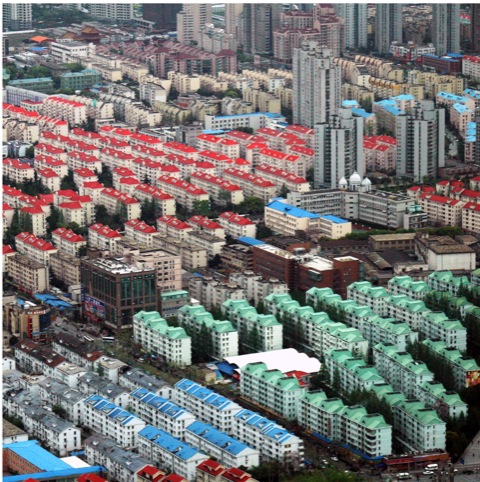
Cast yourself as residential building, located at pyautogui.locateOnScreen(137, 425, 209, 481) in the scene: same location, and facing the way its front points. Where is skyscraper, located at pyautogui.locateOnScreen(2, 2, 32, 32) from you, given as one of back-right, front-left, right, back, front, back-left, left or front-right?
back-right

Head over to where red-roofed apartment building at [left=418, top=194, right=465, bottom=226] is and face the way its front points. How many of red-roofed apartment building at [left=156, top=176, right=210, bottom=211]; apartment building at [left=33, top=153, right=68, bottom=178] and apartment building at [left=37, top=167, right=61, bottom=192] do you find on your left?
0

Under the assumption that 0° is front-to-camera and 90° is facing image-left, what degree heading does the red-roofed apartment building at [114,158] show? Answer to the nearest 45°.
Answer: approximately 45°

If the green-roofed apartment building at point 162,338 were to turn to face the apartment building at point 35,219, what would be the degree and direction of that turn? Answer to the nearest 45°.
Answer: approximately 135° to its right

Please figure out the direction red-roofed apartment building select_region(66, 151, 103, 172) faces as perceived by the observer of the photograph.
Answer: facing the viewer and to the left of the viewer

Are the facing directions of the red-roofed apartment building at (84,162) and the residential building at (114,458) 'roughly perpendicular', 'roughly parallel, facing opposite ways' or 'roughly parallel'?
roughly parallel

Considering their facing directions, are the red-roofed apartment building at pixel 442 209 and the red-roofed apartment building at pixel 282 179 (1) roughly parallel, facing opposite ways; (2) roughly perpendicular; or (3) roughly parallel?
roughly parallel

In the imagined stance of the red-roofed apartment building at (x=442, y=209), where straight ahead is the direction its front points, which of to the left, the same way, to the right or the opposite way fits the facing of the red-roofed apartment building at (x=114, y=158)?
the same way

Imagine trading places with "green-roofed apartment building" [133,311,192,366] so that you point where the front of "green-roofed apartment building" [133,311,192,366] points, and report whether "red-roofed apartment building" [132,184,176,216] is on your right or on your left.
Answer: on your right

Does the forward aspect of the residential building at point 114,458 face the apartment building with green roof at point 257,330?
no

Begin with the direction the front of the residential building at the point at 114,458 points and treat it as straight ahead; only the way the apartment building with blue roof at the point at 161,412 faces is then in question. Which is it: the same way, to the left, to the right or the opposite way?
the same way

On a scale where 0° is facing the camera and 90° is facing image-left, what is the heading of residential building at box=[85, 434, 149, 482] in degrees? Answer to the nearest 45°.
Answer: approximately 45°

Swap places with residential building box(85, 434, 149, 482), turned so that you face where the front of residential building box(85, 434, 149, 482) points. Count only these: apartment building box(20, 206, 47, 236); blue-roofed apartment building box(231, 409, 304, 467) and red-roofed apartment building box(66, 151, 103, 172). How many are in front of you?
0

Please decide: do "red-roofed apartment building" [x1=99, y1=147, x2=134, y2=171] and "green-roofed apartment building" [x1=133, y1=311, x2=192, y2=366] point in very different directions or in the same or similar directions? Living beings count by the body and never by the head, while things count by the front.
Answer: same or similar directions

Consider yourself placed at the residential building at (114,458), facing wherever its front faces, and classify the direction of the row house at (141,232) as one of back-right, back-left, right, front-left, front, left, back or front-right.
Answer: back-right

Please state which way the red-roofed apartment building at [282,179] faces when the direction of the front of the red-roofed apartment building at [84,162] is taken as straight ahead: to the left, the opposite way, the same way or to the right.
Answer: the same way

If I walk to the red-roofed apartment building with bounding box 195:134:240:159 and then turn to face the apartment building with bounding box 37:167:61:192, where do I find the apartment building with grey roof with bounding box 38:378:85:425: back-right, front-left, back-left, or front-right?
front-left

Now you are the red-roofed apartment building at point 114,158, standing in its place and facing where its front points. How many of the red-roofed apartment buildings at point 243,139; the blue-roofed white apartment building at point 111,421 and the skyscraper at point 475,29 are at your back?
2

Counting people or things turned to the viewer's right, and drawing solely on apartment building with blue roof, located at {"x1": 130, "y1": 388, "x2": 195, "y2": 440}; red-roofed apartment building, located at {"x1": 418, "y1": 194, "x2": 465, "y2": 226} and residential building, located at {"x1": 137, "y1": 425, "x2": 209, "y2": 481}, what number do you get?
0

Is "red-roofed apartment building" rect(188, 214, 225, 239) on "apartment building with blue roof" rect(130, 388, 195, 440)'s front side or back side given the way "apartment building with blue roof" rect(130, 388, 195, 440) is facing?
on the back side

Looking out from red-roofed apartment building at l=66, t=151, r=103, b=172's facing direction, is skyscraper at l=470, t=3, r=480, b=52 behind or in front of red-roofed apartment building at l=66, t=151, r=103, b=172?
behind
